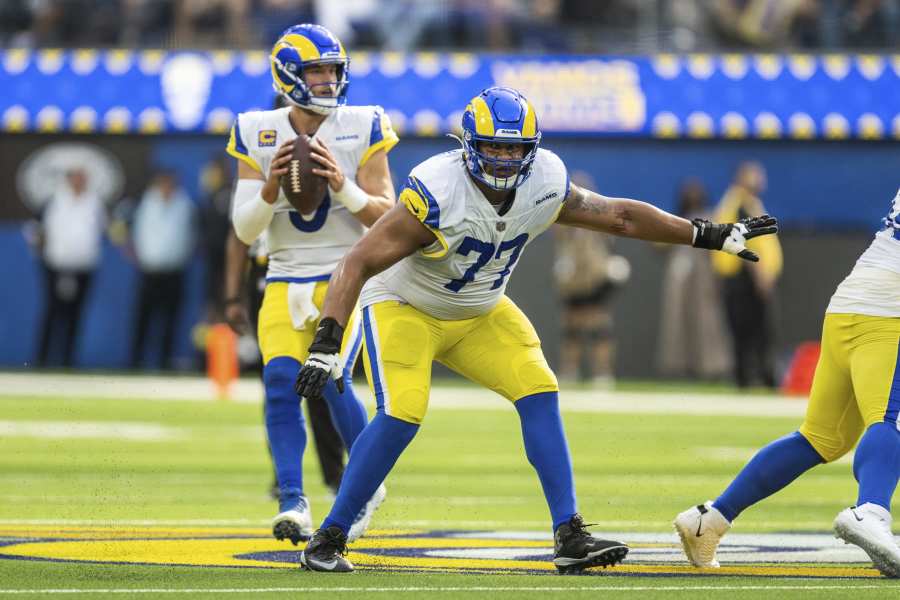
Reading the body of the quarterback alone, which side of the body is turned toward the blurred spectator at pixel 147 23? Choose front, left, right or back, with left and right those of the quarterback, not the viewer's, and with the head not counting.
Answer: back

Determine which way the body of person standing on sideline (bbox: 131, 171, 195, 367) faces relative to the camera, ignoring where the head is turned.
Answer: toward the camera

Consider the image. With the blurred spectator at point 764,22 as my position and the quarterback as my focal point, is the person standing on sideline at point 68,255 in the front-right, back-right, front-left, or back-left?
front-right

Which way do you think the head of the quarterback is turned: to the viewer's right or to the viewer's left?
to the viewer's right

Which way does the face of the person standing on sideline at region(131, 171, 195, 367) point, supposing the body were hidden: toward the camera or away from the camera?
toward the camera

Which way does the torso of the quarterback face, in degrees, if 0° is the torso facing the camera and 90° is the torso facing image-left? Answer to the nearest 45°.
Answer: approximately 0°

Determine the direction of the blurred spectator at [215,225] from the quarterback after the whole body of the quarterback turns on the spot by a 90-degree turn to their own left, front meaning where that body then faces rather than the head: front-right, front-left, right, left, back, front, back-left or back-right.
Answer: left

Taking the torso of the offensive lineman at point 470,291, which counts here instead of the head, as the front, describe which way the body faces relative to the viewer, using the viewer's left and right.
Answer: facing the viewer

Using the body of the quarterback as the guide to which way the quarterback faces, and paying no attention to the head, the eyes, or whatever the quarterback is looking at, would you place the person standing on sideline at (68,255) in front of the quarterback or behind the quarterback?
behind

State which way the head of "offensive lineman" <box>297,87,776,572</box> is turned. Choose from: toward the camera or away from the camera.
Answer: toward the camera

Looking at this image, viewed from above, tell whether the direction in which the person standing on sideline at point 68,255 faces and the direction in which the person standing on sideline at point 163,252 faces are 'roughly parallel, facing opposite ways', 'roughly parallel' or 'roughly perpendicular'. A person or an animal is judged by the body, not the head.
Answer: roughly parallel

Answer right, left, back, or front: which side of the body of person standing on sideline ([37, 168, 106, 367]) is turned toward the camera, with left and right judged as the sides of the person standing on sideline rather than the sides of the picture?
front

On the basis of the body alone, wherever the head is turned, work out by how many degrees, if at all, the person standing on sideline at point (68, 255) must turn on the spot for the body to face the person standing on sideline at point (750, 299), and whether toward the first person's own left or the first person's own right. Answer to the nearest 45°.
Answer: approximately 45° to the first person's own left

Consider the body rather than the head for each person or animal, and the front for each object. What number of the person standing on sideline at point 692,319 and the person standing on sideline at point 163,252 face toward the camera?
2
